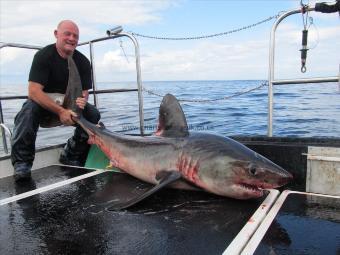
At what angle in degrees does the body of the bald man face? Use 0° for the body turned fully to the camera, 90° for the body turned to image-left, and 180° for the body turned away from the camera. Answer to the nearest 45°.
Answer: approximately 315°

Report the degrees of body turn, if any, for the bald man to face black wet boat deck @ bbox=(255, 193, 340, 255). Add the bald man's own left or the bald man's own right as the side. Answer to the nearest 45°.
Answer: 0° — they already face it
